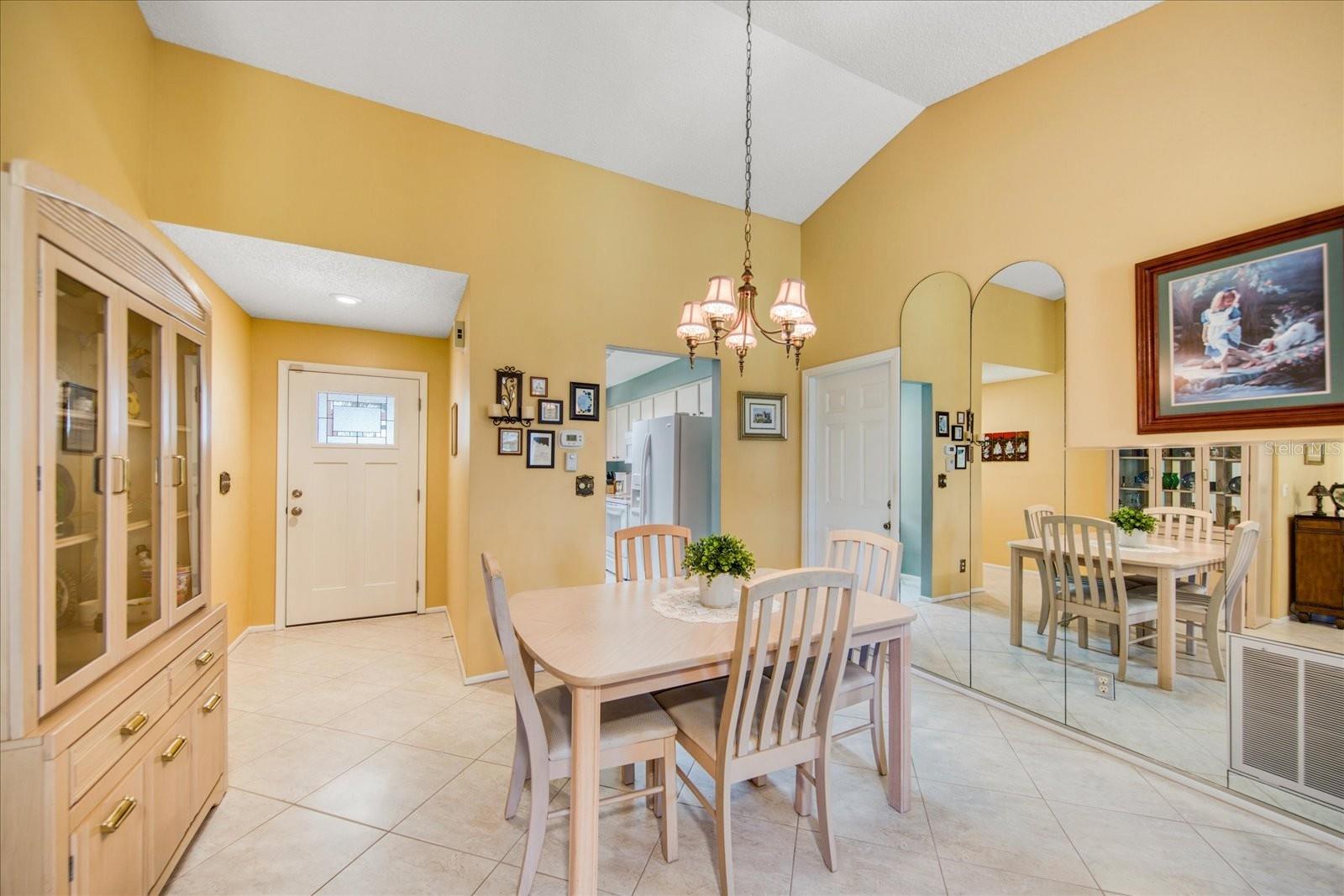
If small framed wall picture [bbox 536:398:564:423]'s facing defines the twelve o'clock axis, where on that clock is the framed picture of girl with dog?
The framed picture of girl with dog is roughly at 10 o'clock from the small framed wall picture.

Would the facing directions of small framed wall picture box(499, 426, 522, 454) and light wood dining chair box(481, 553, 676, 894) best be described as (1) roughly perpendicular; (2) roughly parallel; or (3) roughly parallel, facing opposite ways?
roughly perpendicular

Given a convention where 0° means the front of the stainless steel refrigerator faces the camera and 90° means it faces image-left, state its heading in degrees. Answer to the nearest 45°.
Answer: approximately 45°

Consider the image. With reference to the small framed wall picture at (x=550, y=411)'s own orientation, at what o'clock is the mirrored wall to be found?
The mirrored wall is roughly at 10 o'clock from the small framed wall picture.

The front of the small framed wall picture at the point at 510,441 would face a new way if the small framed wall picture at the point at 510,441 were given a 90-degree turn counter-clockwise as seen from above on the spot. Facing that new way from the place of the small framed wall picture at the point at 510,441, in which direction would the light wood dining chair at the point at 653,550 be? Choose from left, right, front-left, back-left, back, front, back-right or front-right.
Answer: front-right

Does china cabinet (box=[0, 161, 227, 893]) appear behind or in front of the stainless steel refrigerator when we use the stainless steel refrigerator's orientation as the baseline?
in front

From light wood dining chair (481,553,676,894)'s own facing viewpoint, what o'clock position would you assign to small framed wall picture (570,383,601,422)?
The small framed wall picture is roughly at 9 o'clock from the light wood dining chair.

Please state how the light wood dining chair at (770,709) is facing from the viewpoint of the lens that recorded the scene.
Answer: facing away from the viewer and to the left of the viewer

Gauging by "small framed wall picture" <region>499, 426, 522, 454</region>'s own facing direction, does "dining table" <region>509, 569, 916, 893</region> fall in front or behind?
in front

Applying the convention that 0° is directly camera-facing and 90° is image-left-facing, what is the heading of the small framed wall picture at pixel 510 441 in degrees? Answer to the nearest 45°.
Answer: approximately 0°

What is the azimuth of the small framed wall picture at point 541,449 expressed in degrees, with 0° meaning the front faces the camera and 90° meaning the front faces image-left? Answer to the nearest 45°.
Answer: approximately 0°

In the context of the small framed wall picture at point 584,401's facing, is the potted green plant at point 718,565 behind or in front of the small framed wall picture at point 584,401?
in front

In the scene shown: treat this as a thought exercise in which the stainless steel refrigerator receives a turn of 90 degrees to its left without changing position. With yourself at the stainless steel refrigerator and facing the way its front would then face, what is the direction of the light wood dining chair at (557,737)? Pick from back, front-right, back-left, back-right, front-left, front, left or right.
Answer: front-right

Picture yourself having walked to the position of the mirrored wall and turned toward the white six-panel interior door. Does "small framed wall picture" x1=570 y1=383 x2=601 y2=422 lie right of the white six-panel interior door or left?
left
